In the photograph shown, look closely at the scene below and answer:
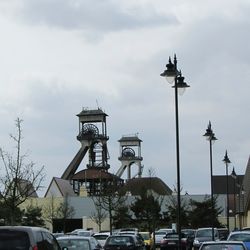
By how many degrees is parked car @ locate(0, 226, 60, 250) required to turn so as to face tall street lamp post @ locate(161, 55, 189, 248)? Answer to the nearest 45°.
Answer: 0° — it already faces it

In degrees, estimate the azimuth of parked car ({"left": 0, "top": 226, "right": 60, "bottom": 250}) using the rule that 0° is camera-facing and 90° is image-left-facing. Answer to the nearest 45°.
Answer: approximately 225°
